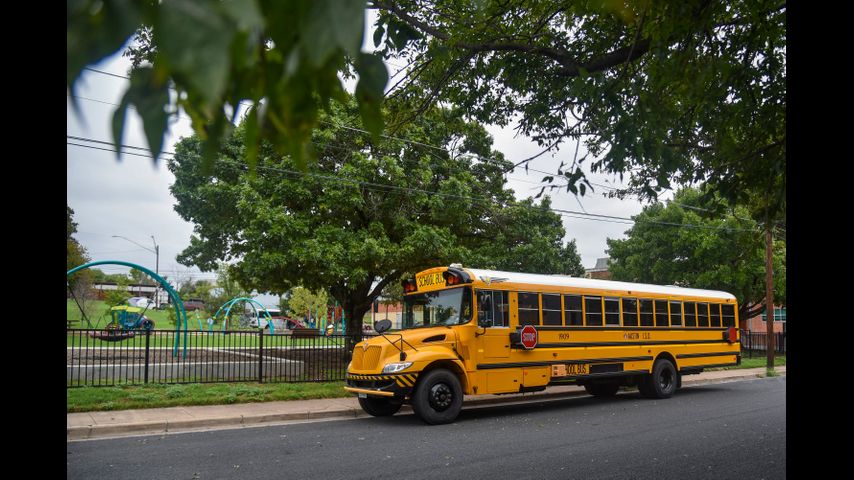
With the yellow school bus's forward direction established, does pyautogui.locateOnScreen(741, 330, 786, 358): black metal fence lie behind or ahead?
behind

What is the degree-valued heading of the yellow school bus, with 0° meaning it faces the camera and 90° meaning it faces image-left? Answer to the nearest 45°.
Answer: approximately 45°

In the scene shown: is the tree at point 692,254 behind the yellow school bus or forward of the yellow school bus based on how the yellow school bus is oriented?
behind

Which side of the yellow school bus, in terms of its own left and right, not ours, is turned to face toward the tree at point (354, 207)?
right
